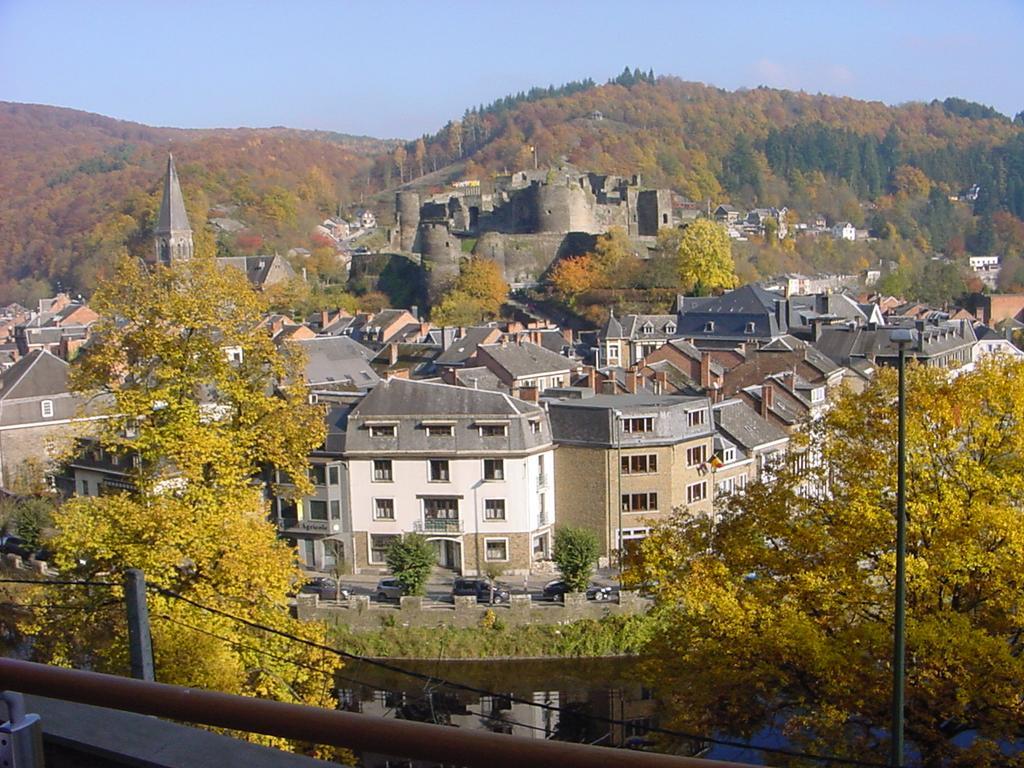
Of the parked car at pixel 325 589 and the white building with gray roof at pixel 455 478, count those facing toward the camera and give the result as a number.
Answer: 1

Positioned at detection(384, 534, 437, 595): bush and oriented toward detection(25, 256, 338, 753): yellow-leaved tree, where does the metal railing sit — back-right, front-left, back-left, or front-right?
front-left

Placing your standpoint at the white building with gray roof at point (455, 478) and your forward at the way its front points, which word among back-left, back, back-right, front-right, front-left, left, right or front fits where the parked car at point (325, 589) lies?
front-right

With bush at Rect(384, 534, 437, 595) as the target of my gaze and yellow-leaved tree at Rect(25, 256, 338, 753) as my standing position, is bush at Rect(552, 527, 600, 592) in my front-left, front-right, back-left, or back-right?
front-right

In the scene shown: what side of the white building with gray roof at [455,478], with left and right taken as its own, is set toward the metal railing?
front

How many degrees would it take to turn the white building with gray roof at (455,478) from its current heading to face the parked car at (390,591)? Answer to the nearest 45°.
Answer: approximately 45° to its right

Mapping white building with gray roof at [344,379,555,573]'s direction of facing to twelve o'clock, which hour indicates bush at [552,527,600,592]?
The bush is roughly at 11 o'clock from the white building with gray roof.

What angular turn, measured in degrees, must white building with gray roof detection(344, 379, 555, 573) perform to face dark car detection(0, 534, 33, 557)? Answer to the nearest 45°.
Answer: approximately 90° to its right

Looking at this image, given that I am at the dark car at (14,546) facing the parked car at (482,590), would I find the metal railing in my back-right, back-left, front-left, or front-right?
front-right

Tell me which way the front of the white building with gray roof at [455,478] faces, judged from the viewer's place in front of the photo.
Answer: facing the viewer

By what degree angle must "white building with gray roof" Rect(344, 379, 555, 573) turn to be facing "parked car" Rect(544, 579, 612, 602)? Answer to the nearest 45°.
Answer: approximately 45° to its left

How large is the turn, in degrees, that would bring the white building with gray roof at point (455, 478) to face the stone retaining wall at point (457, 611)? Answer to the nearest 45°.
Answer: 0° — it already faces it

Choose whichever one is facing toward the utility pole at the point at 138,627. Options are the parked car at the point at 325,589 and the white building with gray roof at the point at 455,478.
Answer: the white building with gray roof
